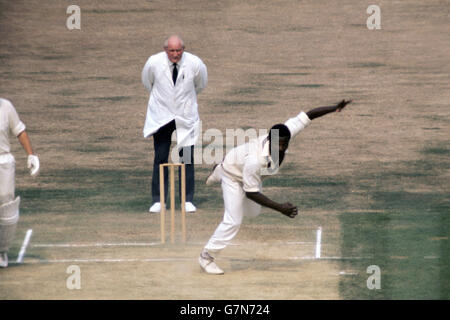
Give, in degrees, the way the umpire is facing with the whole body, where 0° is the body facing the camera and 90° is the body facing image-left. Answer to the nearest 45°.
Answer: approximately 0°
